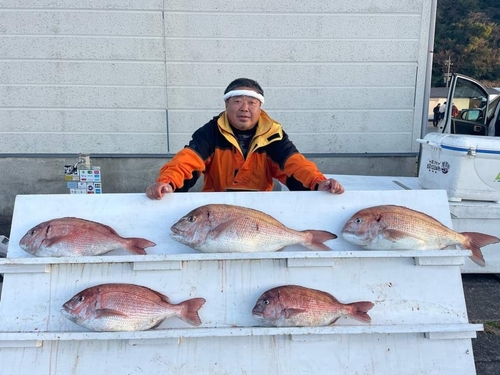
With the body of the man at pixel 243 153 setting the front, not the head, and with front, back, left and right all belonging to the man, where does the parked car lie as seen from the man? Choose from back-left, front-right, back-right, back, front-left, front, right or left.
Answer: back-left

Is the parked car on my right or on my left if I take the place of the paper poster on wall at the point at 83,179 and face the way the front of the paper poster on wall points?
on my left

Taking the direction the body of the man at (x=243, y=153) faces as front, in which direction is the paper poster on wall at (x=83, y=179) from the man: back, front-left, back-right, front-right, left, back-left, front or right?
back-right

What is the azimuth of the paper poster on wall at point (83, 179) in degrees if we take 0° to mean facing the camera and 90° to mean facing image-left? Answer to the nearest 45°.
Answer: approximately 0°

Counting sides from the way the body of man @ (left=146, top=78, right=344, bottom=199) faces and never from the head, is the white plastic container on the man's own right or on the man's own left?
on the man's own left

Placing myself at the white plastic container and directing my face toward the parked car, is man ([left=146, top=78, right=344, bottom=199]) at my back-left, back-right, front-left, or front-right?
back-left

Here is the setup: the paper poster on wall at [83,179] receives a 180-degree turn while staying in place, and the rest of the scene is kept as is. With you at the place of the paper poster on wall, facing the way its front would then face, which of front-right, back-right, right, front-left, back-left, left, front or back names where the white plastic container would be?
back-right

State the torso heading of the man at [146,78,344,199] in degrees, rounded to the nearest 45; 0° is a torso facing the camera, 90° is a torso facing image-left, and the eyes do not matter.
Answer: approximately 0°

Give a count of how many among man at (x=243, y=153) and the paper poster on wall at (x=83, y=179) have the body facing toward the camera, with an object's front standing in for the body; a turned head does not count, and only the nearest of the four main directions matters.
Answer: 2

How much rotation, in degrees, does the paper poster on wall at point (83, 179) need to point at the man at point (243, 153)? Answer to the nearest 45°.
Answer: approximately 45° to its left
